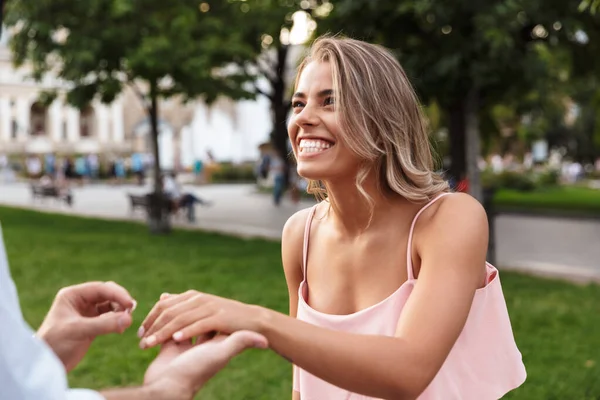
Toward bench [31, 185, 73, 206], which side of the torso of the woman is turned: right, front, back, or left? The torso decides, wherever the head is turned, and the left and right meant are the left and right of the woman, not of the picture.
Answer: right

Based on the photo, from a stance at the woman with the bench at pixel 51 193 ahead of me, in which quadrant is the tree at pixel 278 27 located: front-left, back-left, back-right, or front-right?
front-right

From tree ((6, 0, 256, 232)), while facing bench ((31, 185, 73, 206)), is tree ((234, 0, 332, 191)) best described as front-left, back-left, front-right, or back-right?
front-right

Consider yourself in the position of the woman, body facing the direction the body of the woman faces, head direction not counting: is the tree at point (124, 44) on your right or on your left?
on your right

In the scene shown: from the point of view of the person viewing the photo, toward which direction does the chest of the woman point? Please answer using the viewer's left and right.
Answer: facing the viewer and to the left of the viewer

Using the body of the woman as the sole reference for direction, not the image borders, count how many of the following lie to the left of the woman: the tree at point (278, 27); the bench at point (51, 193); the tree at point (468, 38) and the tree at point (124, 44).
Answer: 0

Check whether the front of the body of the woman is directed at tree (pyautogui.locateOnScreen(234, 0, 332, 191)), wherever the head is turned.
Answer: no

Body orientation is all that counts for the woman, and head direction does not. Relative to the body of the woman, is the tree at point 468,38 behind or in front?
behind

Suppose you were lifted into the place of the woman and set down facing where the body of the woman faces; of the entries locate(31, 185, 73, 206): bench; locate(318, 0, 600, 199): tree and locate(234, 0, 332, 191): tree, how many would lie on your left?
0

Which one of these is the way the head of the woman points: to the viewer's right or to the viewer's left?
to the viewer's left
